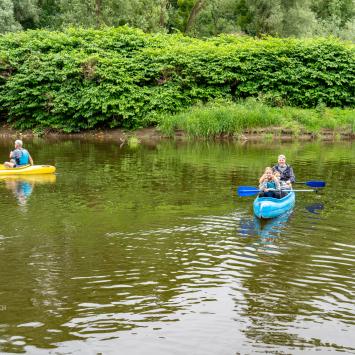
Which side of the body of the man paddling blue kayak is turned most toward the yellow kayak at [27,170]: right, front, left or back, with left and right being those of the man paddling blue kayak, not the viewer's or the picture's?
right

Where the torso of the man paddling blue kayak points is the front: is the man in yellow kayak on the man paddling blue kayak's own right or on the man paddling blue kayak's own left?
on the man paddling blue kayak's own right

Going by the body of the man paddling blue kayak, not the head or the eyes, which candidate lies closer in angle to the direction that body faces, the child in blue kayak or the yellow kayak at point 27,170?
the child in blue kayak

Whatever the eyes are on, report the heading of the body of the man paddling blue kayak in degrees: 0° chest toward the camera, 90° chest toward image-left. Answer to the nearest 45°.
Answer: approximately 45°
